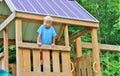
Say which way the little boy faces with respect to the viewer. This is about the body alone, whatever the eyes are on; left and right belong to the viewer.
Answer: facing the viewer
